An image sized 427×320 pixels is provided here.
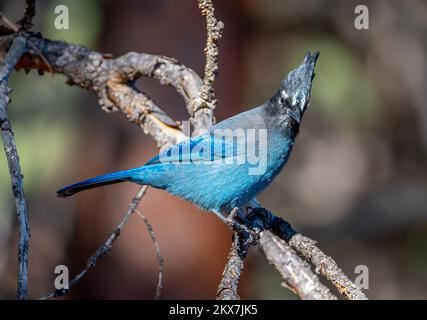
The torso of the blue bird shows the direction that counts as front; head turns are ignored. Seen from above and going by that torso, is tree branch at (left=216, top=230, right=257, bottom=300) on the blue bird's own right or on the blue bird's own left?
on the blue bird's own right

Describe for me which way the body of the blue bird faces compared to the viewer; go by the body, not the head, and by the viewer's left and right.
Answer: facing to the right of the viewer

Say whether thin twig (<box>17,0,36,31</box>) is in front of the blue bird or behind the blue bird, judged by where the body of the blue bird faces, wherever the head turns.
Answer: behind
